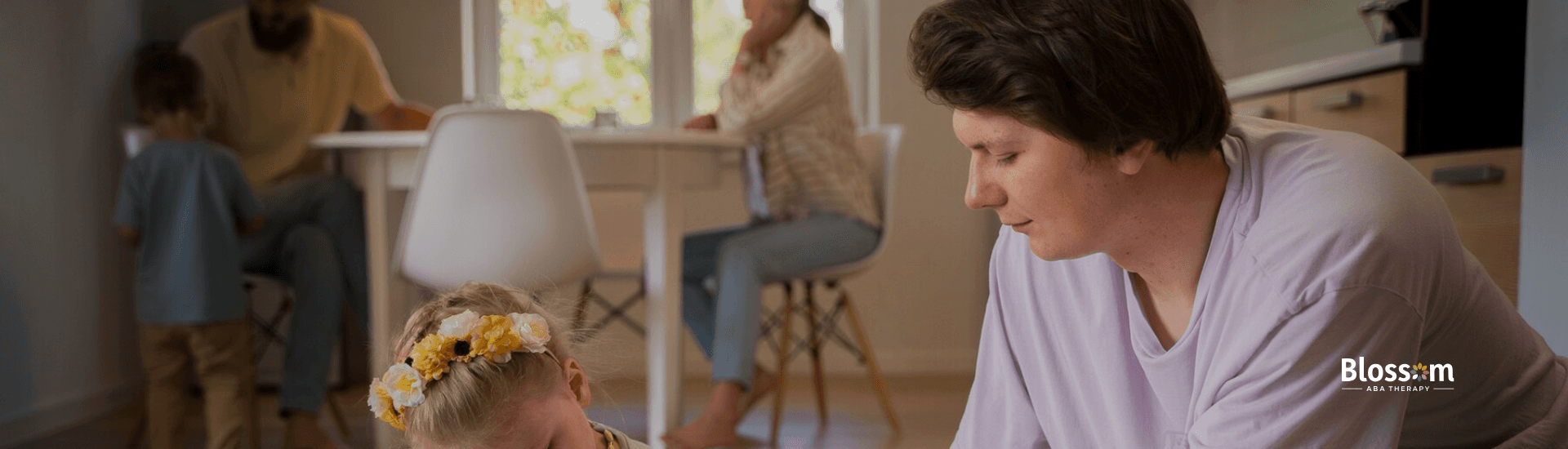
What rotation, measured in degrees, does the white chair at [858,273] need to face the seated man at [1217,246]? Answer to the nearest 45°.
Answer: approximately 90° to its left

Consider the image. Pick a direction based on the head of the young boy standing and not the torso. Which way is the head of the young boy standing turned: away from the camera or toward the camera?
away from the camera

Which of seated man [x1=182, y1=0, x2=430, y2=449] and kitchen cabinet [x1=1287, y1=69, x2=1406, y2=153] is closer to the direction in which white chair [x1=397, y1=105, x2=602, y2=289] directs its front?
the seated man

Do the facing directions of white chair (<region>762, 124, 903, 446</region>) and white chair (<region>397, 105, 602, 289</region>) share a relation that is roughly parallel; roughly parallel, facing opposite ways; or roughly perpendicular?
roughly perpendicular

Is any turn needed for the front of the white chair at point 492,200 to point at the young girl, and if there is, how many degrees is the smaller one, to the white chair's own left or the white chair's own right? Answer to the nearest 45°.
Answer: approximately 180°

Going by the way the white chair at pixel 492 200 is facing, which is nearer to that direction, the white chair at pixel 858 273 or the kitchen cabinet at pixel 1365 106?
the white chair

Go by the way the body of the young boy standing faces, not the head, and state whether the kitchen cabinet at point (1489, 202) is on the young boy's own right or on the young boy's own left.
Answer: on the young boy's own right

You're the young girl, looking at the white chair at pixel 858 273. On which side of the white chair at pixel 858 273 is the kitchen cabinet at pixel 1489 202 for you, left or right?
right

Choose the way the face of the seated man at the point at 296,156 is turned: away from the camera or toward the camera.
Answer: toward the camera

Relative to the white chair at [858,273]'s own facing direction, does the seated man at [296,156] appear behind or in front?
in front

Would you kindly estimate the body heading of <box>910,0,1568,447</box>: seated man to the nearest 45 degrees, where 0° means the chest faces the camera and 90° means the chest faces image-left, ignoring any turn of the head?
approximately 45°

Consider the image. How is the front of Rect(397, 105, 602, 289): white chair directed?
away from the camera

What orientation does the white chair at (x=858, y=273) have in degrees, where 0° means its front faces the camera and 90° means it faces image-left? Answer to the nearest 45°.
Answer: approximately 90°

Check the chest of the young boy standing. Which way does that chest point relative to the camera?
away from the camera
